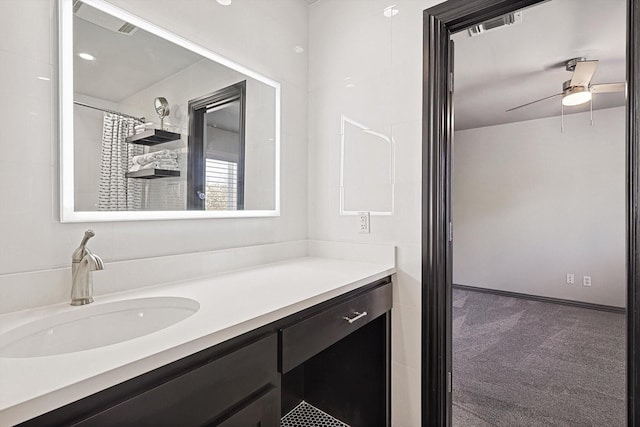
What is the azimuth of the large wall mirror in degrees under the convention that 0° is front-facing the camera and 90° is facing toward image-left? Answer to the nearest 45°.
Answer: approximately 315°

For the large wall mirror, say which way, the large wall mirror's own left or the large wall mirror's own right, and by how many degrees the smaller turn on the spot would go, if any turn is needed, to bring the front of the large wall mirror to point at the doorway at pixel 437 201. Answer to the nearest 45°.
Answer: approximately 45° to the large wall mirror's own left

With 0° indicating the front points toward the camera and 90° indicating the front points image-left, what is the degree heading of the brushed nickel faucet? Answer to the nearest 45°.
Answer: approximately 315°

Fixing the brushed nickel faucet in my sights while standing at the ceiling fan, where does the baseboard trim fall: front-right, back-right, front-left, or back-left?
back-right
